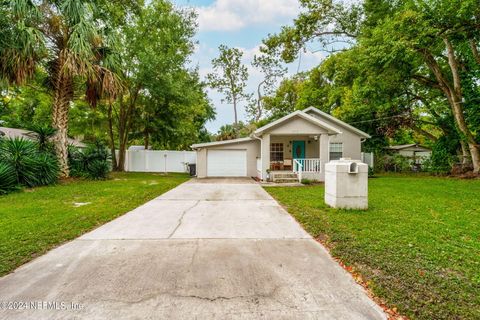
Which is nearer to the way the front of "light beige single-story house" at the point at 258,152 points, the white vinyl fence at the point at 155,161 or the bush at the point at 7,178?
the bush

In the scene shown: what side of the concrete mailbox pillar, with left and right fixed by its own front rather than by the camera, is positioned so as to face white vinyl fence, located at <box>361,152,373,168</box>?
back

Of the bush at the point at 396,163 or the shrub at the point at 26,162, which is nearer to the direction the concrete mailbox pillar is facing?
the shrub

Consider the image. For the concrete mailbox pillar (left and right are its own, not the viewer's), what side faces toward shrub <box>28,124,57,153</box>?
right

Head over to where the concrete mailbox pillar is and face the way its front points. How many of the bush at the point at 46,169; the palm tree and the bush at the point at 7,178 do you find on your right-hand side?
3

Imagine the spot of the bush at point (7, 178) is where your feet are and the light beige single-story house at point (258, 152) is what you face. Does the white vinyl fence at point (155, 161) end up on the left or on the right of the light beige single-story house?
left

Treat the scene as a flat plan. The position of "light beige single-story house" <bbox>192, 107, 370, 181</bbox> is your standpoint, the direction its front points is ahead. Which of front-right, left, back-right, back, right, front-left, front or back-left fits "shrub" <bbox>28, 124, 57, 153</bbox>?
front-right

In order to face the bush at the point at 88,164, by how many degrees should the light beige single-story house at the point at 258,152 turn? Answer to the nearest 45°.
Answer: approximately 45° to its right

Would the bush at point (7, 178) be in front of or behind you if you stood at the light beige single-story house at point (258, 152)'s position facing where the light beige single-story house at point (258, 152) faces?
in front

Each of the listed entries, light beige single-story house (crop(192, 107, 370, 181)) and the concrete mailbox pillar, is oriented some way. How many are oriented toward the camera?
2

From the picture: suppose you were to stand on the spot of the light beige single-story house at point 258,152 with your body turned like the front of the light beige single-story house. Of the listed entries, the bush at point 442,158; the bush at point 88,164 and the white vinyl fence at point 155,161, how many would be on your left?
1

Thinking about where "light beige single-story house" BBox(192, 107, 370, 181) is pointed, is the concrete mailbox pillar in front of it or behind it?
in front

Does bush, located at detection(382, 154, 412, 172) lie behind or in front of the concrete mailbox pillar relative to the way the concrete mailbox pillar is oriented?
behind

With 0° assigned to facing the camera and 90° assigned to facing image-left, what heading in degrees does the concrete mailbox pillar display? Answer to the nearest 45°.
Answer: approximately 0°
